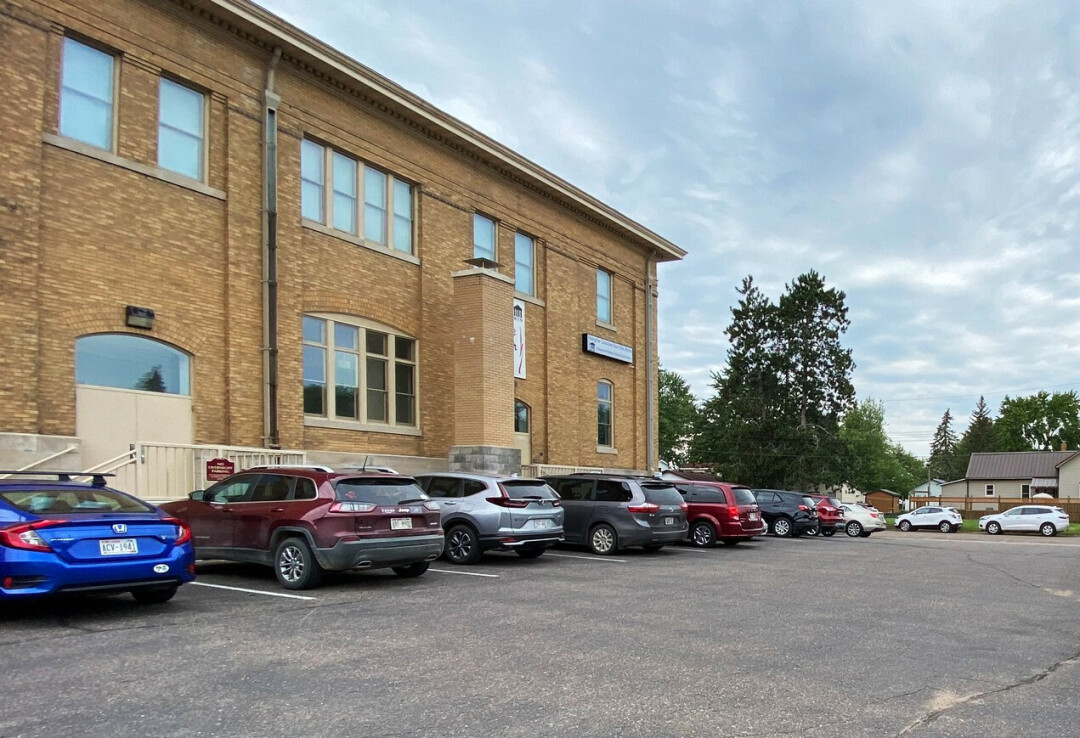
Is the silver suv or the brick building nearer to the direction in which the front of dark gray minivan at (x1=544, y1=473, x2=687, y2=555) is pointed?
the brick building

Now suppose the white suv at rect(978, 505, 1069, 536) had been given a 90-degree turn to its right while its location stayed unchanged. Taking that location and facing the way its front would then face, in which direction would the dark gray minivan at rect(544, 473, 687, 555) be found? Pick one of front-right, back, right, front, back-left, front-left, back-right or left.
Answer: back

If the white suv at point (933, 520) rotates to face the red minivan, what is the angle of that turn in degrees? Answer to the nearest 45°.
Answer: approximately 90° to its left

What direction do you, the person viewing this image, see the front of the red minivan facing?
facing away from the viewer and to the left of the viewer

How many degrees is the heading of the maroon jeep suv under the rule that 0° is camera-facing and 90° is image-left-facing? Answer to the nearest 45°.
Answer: approximately 135°

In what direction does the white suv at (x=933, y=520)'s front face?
to the viewer's left

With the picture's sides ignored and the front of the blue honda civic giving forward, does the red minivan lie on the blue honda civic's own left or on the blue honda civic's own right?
on the blue honda civic's own right

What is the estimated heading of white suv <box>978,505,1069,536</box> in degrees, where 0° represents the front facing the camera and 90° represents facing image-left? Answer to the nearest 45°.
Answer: approximately 90°

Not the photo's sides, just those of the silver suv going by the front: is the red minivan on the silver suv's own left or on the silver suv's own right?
on the silver suv's own right

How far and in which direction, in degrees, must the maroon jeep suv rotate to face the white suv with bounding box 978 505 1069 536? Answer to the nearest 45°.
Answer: approximately 90° to its right

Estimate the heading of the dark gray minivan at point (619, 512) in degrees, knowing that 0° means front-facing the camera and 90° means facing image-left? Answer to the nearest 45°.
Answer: approximately 135°

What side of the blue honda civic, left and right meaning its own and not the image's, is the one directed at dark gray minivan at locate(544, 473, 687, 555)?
right
